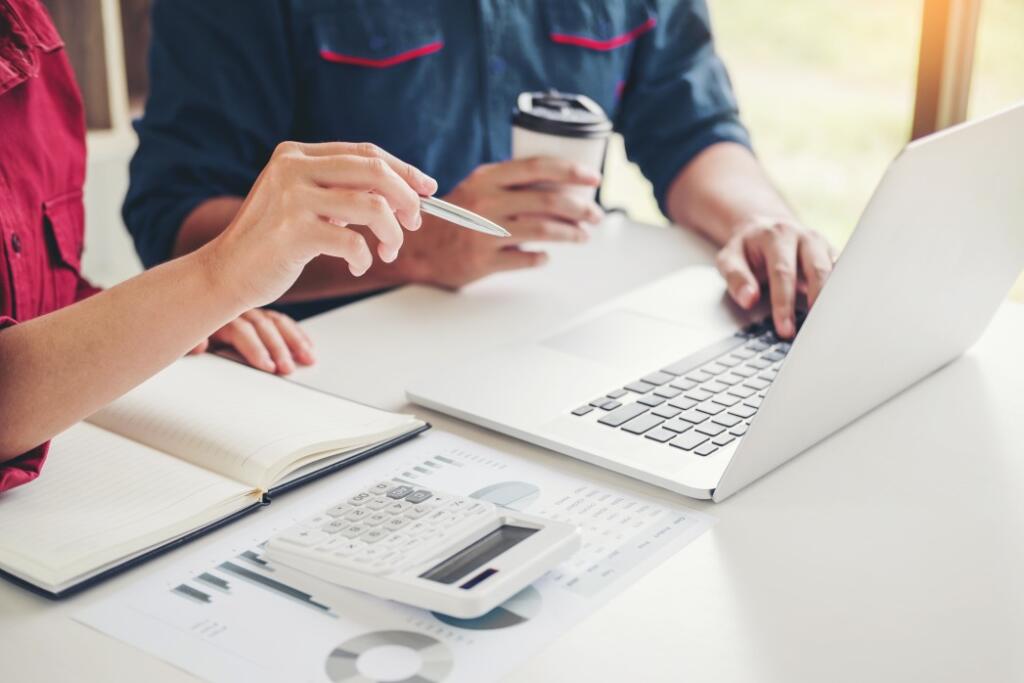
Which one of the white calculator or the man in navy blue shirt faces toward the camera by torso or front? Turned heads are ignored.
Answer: the man in navy blue shirt

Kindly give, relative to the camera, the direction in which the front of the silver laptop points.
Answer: facing away from the viewer and to the left of the viewer

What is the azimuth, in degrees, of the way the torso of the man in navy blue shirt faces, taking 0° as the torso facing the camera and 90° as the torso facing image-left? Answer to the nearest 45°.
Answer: approximately 0°

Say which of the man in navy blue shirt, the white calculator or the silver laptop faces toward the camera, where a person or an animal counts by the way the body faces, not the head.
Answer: the man in navy blue shirt

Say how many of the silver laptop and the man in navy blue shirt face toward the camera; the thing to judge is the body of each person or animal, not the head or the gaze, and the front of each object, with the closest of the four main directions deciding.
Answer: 1

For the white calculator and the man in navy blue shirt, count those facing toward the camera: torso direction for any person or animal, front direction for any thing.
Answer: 1

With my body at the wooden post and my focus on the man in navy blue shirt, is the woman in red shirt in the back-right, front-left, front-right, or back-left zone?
front-left

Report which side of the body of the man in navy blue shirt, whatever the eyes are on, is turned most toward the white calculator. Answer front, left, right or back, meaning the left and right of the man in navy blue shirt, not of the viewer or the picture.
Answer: front

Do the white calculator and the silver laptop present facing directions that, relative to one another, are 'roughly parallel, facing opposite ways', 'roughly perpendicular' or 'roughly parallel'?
roughly parallel

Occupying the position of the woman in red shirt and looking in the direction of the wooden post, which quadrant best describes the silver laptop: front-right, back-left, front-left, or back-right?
front-right

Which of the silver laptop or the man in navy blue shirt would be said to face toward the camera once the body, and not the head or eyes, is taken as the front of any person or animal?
the man in navy blue shirt

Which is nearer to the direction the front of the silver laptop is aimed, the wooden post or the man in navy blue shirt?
the man in navy blue shirt

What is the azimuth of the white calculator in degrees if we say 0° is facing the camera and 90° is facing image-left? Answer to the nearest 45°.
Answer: approximately 135°
